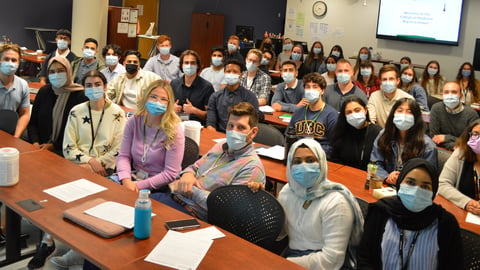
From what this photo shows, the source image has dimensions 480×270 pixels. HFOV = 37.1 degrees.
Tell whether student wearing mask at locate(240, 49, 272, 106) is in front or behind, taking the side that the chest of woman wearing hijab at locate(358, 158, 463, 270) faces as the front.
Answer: behind

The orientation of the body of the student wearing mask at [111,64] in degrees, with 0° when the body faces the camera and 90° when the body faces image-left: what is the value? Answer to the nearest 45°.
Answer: approximately 0°

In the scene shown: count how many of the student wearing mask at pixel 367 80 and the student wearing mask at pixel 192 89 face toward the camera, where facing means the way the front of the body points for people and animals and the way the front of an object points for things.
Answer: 2

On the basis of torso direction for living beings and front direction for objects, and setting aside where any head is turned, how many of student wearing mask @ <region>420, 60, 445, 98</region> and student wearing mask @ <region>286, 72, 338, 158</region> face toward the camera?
2
